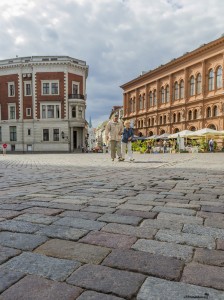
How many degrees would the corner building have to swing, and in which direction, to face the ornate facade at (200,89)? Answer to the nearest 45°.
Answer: approximately 45° to its left

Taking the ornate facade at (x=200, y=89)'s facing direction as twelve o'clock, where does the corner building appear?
The corner building is roughly at 1 o'clock from the ornate facade.

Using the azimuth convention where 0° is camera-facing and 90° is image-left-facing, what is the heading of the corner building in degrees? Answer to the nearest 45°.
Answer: approximately 315°

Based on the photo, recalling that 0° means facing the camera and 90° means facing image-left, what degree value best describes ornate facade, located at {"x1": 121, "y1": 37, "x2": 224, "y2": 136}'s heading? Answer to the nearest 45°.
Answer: approximately 45°
